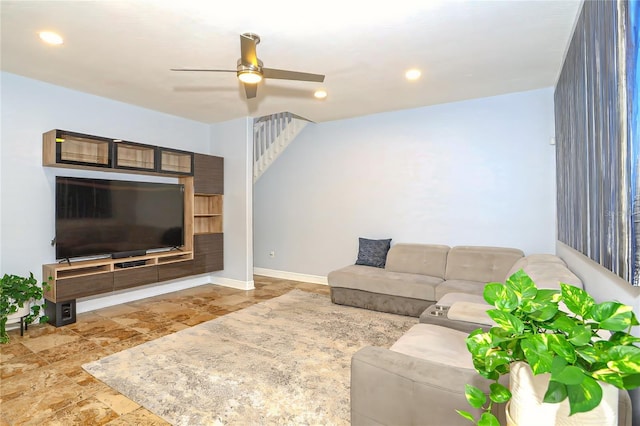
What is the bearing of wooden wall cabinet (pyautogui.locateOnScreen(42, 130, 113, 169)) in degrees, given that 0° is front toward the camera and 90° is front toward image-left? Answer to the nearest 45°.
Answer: approximately 315°

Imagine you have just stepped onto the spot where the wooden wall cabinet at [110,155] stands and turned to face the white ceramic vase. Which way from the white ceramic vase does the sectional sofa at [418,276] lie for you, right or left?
left

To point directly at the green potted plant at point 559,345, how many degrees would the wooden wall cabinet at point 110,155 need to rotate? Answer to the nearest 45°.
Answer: approximately 45° to its right

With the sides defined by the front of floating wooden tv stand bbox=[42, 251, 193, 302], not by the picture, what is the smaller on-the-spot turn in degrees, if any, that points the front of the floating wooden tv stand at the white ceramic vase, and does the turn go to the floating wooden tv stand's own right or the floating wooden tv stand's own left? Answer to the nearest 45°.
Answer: approximately 45° to the floating wooden tv stand's own right
